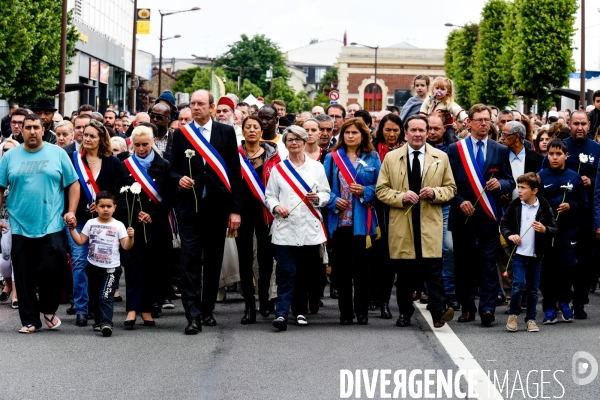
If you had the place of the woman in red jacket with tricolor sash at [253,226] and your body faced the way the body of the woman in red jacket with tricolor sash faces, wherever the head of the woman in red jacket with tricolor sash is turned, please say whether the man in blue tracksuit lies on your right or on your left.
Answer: on your left

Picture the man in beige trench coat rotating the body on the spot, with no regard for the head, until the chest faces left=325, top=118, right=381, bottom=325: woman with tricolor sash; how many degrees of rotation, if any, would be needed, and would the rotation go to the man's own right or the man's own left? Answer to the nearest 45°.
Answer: approximately 90° to the man's own right

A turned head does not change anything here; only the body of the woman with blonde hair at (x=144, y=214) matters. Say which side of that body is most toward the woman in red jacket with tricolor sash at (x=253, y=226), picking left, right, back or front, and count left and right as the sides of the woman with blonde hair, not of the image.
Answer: left

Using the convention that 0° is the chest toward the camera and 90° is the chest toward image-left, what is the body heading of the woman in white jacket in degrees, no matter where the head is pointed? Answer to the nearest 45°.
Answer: approximately 0°

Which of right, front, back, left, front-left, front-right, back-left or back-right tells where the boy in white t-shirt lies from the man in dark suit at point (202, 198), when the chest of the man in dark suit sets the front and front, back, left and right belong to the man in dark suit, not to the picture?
right

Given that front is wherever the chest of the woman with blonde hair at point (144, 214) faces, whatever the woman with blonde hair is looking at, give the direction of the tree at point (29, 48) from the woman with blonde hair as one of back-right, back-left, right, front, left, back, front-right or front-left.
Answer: back

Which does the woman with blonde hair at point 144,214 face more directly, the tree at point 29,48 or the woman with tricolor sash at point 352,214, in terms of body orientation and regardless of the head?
the woman with tricolor sash

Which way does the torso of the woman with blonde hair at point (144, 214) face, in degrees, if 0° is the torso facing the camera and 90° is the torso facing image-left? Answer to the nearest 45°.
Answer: approximately 0°

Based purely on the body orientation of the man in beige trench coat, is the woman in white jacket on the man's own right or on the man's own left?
on the man's own right
